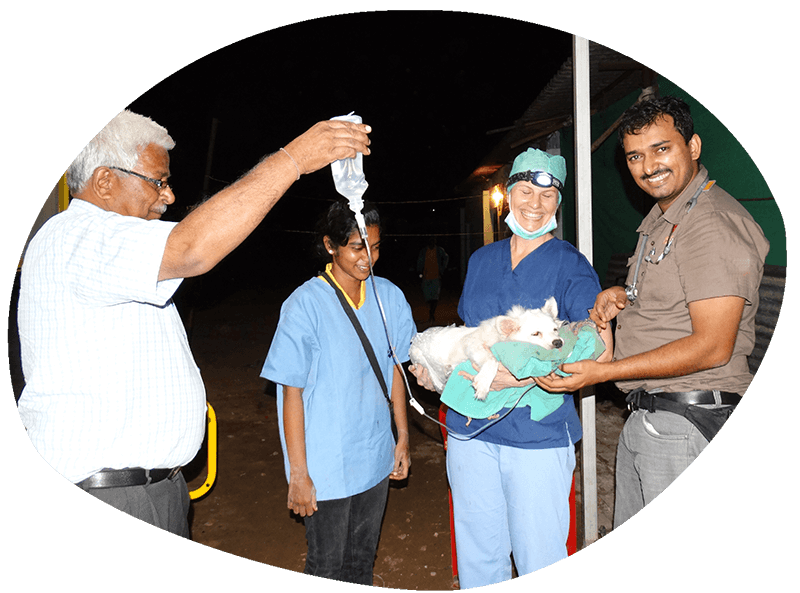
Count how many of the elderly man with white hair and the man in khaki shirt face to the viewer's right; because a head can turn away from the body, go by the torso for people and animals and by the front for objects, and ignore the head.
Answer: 1

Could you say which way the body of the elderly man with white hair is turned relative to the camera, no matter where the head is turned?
to the viewer's right

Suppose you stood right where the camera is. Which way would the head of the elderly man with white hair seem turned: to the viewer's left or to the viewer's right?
to the viewer's right

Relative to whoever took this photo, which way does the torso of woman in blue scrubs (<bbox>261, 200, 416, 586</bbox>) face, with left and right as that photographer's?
facing the viewer and to the right of the viewer

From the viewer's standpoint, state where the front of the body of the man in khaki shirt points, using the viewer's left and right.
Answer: facing the viewer and to the left of the viewer

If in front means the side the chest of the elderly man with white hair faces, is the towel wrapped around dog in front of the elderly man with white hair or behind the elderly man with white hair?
in front

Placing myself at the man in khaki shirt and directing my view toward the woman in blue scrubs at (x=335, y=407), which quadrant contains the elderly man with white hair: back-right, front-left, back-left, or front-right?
front-left
